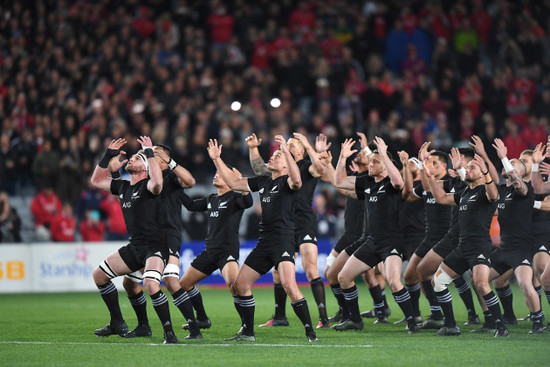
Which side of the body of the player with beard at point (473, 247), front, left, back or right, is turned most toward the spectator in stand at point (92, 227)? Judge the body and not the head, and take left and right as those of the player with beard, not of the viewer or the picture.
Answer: right

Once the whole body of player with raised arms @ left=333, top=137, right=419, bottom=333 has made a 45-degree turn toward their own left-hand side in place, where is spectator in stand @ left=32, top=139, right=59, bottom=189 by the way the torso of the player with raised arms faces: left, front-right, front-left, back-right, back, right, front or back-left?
back-right

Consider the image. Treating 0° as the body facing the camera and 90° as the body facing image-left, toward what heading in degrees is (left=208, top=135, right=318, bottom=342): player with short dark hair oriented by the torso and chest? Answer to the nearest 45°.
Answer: approximately 45°

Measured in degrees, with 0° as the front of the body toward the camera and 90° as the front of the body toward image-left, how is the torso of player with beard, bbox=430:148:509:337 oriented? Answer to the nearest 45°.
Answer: approximately 45°

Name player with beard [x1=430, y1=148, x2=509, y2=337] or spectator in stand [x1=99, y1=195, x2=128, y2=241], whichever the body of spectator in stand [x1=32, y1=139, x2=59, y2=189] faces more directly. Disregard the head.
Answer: the player with beard

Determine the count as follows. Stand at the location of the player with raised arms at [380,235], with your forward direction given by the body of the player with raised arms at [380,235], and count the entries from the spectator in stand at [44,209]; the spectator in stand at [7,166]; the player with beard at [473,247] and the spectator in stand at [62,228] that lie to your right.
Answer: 3

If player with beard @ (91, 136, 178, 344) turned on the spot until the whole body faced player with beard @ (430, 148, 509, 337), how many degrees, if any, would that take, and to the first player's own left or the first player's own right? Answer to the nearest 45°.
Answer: approximately 135° to the first player's own left

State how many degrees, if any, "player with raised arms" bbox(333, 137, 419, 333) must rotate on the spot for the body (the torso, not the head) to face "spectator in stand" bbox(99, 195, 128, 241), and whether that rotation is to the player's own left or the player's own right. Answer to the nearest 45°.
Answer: approximately 90° to the player's own right

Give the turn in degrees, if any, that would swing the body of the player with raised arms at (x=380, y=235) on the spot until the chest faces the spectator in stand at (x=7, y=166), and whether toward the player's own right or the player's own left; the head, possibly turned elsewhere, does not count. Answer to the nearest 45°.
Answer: approximately 90° to the player's own right
